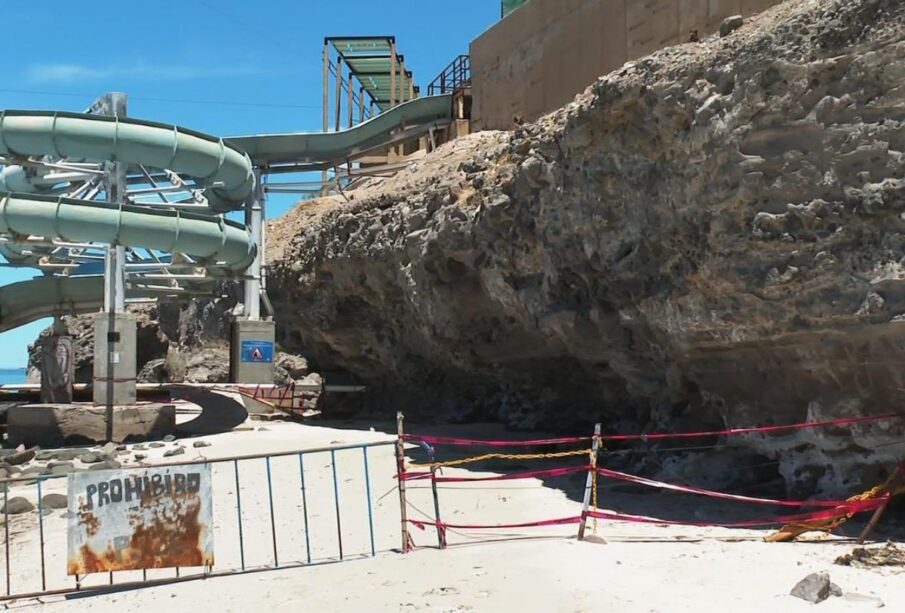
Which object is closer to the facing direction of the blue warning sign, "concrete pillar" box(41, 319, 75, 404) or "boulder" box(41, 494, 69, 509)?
the boulder

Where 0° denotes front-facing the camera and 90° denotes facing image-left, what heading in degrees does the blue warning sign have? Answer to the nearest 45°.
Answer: approximately 0°

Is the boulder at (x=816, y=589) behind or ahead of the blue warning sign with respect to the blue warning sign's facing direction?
ahead

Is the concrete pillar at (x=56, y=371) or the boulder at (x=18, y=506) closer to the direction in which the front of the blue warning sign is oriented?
the boulder

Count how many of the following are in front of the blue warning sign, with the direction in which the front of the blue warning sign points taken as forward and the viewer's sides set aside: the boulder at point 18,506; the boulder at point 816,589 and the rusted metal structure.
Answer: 3

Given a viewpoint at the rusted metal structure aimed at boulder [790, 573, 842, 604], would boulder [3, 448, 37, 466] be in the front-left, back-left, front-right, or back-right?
back-left

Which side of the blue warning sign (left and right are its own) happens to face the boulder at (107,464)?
front

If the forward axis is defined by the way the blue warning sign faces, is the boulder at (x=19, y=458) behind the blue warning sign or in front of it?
in front

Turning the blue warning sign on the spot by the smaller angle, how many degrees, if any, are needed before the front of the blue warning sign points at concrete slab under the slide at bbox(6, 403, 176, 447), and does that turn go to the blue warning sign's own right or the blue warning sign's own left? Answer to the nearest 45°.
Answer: approximately 45° to the blue warning sign's own right

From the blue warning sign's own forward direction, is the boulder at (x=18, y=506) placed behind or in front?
in front

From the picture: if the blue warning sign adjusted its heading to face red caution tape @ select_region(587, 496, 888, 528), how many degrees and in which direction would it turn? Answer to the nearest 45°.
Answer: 0° — it already faces it
